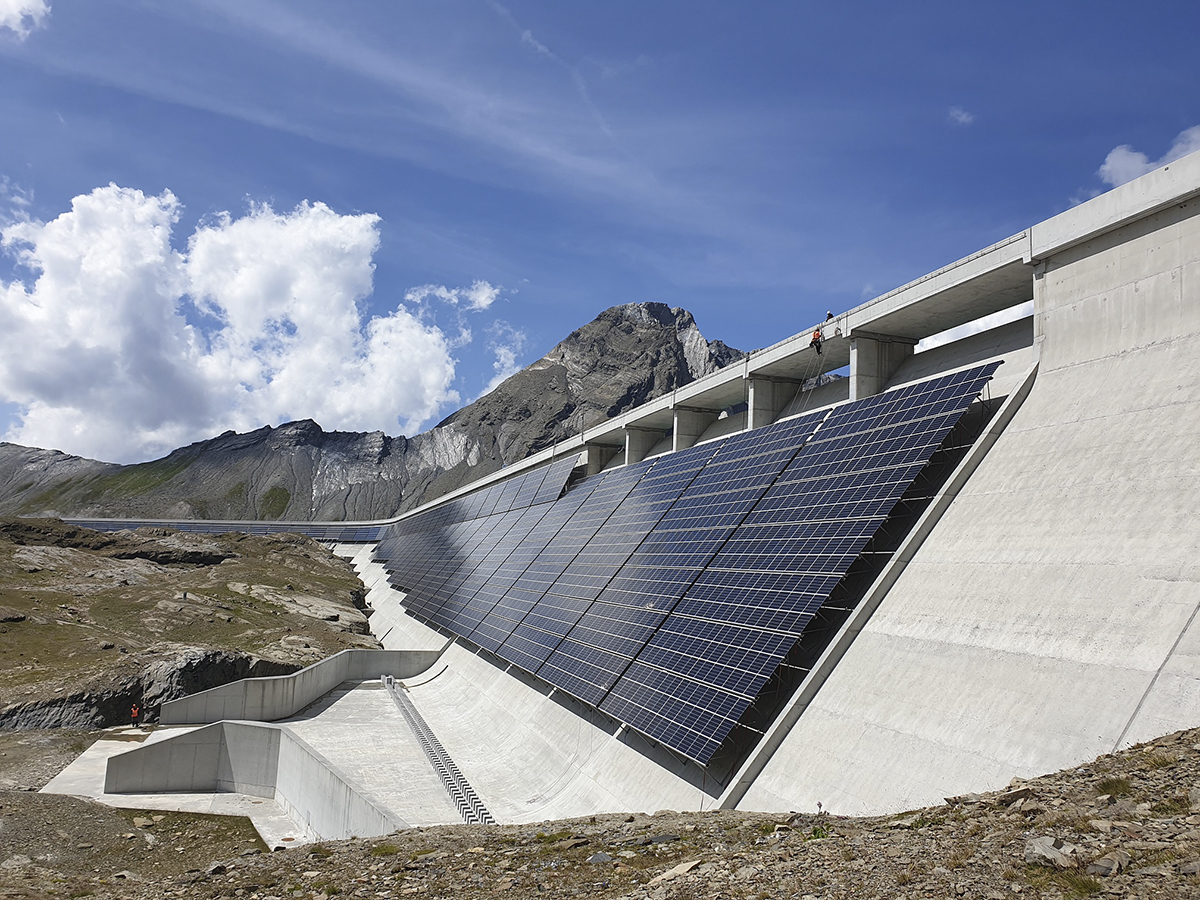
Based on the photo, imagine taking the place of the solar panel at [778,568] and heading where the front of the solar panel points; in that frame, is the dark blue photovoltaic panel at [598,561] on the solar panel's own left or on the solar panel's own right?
on the solar panel's own right

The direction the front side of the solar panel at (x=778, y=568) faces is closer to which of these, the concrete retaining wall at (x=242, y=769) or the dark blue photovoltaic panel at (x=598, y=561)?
the concrete retaining wall

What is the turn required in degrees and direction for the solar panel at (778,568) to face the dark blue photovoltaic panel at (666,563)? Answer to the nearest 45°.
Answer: approximately 90° to its right

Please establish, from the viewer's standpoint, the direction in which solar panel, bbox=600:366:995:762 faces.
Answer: facing the viewer and to the left of the viewer

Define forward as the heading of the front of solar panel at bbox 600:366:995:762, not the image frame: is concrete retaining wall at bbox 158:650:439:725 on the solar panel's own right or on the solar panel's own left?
on the solar panel's own right

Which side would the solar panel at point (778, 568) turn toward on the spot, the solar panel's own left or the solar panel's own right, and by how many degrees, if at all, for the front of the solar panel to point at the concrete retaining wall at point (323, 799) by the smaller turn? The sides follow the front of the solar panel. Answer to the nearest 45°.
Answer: approximately 45° to the solar panel's own right
